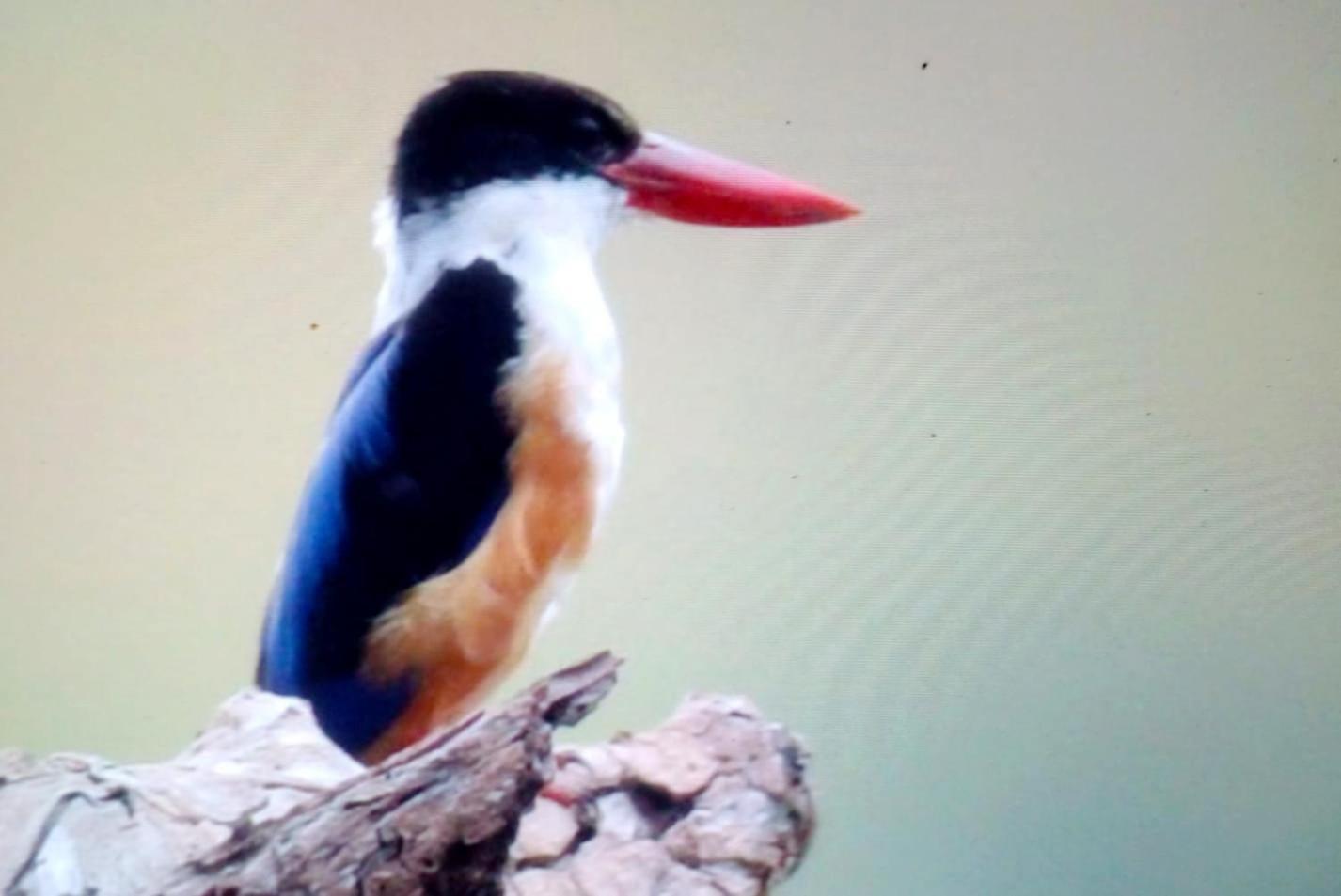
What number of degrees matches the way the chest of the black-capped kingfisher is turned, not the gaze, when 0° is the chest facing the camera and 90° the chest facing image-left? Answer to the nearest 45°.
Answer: approximately 270°
